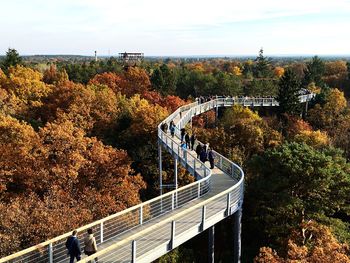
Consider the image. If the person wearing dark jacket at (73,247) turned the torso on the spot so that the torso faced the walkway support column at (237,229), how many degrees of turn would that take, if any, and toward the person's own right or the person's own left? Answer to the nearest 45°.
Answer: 0° — they already face it

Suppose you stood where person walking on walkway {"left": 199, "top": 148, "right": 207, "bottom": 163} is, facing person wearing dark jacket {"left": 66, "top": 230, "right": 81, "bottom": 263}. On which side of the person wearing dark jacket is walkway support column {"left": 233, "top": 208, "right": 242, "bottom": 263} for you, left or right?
left

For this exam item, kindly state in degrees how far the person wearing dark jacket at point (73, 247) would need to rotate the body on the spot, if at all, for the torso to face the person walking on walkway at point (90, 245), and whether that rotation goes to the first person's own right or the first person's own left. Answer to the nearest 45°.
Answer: approximately 45° to the first person's own right

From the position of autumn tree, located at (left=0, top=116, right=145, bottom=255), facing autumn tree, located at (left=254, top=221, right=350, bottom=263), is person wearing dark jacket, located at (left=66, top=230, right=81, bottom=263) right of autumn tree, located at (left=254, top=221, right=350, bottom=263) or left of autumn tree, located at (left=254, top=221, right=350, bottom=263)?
right

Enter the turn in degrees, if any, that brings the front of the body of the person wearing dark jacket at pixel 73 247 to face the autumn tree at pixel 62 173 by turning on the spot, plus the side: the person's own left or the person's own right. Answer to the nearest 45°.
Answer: approximately 45° to the person's own left

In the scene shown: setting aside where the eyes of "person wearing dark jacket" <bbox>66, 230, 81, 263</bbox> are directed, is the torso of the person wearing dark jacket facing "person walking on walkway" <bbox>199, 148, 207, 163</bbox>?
yes

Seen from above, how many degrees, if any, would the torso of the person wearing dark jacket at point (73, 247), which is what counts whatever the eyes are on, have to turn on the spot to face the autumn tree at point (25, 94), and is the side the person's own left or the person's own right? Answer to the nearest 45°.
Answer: approximately 45° to the person's own left

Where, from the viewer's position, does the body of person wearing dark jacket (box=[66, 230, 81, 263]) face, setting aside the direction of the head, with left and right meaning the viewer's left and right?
facing away from the viewer and to the right of the viewer
